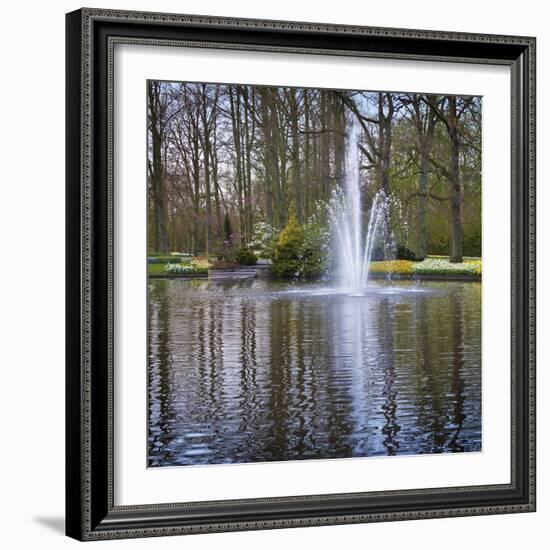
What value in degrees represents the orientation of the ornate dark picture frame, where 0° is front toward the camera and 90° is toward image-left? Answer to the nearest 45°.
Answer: approximately 315°
